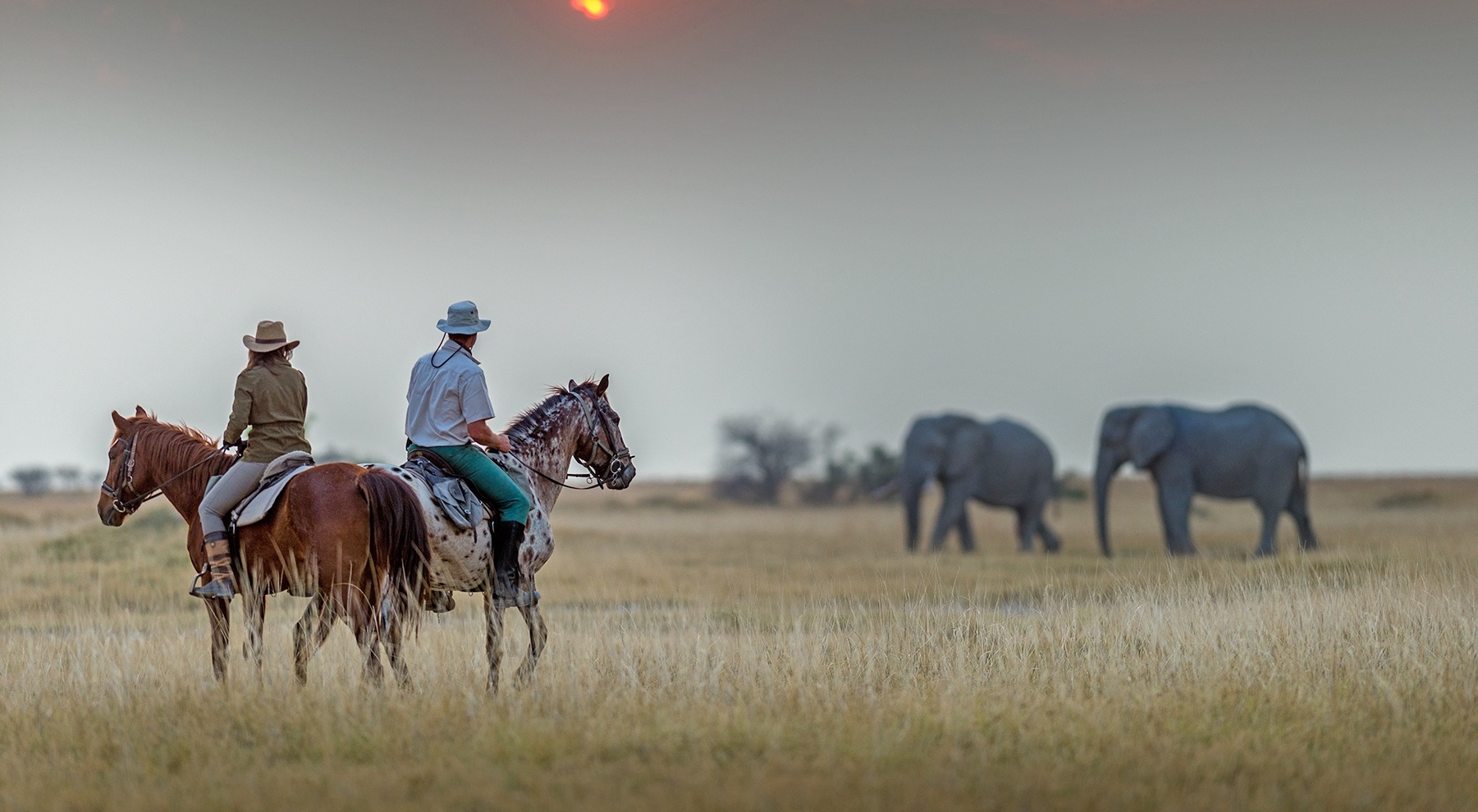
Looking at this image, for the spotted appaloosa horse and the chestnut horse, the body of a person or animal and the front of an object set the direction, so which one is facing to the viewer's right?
the spotted appaloosa horse

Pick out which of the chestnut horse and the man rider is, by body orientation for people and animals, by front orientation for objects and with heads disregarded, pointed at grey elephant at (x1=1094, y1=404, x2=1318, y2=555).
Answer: the man rider

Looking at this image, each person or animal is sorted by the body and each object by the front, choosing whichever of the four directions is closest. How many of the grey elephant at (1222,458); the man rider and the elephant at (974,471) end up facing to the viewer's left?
2

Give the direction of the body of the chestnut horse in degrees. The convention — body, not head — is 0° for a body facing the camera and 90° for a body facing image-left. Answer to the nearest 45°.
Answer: approximately 135°

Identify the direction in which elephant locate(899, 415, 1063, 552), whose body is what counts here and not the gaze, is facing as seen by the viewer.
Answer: to the viewer's left

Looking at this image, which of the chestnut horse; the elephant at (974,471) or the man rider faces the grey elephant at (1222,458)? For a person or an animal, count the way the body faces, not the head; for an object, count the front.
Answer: the man rider

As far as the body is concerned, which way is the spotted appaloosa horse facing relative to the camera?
to the viewer's right

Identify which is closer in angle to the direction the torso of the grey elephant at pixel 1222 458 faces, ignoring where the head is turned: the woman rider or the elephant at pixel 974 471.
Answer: the elephant

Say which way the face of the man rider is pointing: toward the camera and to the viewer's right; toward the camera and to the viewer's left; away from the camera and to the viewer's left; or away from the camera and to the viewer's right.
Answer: away from the camera and to the viewer's right

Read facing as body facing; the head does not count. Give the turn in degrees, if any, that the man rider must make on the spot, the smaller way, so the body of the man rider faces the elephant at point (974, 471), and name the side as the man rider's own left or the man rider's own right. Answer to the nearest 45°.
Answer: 0° — they already face it

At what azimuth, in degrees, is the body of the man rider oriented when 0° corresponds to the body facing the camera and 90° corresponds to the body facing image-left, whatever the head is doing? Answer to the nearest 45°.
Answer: approximately 225°

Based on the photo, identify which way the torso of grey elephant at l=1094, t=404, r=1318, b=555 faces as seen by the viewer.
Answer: to the viewer's left
